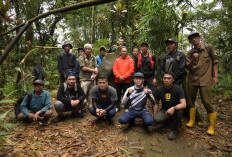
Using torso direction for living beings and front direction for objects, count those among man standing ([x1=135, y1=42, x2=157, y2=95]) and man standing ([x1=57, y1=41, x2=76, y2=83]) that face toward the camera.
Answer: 2

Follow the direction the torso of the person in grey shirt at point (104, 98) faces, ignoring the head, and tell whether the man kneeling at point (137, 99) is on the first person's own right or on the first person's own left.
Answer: on the first person's own left

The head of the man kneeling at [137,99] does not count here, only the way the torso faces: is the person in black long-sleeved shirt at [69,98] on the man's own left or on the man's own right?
on the man's own right

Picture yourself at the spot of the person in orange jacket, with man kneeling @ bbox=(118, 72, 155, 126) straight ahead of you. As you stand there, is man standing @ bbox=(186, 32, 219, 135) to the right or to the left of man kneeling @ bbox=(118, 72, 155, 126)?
left

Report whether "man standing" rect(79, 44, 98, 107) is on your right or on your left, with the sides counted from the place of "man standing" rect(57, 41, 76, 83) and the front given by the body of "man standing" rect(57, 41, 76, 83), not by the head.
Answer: on your left

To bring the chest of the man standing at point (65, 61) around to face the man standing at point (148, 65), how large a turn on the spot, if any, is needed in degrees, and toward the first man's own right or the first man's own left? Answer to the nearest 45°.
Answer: approximately 90° to the first man's own left
